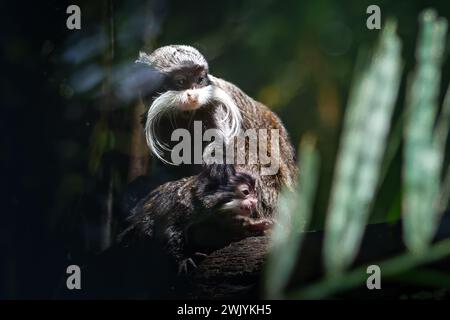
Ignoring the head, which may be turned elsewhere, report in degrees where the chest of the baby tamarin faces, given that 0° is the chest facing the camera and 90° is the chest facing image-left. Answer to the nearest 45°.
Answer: approximately 270°
